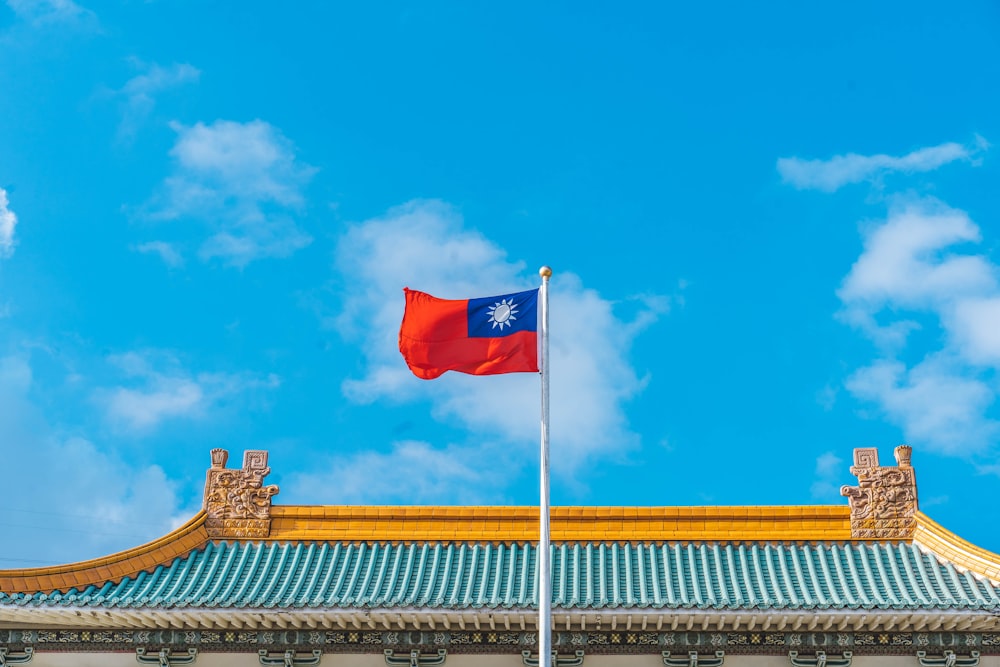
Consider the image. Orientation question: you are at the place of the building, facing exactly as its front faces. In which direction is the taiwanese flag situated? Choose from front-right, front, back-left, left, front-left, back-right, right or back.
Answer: front

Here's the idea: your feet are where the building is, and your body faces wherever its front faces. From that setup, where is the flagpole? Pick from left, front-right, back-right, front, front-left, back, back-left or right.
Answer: front

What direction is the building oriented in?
toward the camera
